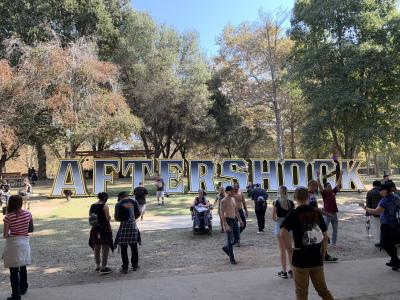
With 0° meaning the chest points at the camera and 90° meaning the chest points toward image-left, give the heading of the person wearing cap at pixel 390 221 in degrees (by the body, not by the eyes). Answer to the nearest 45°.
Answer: approximately 90°

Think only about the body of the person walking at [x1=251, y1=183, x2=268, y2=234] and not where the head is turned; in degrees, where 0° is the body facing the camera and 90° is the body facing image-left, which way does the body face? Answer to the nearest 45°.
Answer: approximately 180°

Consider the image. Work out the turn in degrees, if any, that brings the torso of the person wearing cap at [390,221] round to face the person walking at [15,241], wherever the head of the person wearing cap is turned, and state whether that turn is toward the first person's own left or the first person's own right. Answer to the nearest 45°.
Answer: approximately 45° to the first person's own left

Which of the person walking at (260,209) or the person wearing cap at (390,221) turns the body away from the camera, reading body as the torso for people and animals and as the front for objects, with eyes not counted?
the person walking

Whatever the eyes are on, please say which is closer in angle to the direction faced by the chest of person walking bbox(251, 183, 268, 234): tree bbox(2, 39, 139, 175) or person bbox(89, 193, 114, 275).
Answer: the tree

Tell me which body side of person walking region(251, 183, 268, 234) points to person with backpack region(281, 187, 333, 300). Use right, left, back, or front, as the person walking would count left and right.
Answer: back

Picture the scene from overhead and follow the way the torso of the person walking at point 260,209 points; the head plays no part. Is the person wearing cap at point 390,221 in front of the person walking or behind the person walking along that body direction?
behind

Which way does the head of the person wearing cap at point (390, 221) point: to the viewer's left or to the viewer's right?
to the viewer's left
